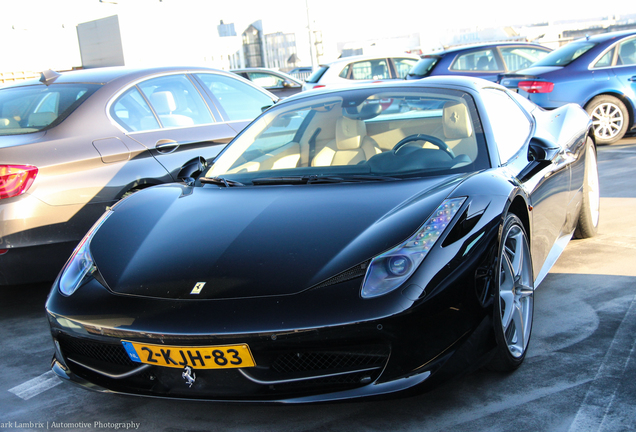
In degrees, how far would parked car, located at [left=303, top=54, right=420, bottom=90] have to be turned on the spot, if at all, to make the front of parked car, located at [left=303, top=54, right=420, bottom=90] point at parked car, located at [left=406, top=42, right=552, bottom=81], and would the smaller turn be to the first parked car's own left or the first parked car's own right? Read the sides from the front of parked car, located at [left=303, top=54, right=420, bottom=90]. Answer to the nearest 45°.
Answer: approximately 90° to the first parked car's own right

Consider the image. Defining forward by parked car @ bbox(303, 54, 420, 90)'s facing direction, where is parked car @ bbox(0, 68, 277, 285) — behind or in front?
behind

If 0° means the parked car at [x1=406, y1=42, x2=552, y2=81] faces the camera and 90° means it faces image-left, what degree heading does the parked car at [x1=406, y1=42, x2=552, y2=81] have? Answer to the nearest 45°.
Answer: approximately 225°

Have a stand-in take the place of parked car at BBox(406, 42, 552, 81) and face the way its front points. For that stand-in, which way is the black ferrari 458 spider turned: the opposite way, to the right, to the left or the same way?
the opposite way

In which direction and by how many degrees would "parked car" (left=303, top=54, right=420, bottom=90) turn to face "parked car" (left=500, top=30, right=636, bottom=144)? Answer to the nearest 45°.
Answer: approximately 90° to its right
